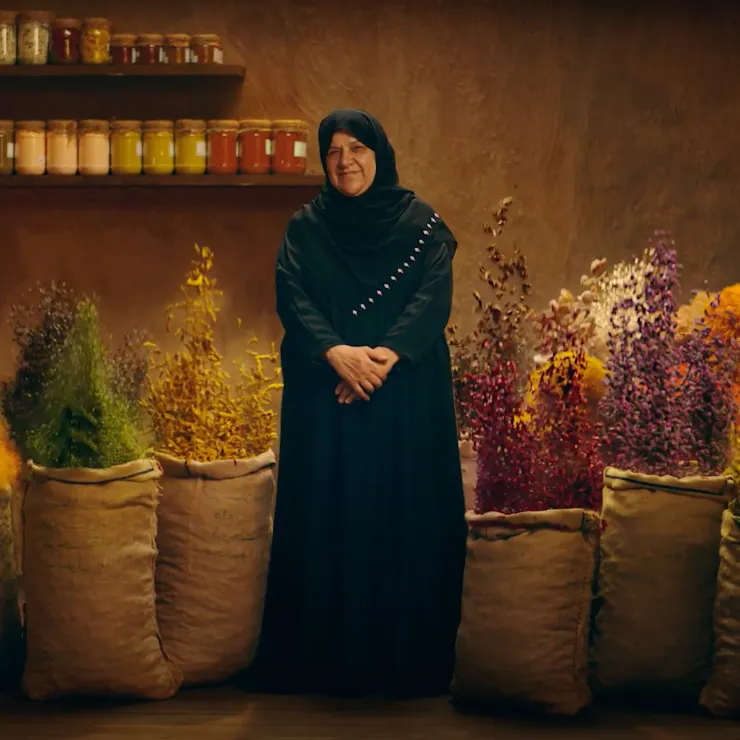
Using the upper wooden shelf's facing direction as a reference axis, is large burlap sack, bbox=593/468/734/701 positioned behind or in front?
in front

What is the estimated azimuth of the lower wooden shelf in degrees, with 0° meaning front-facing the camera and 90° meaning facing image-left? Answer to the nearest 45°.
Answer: approximately 0°

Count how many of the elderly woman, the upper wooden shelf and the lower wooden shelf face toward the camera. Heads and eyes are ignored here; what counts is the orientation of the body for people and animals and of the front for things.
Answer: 3

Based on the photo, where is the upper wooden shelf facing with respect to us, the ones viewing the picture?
facing the viewer

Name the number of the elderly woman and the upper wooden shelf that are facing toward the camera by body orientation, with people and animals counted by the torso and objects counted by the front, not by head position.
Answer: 2

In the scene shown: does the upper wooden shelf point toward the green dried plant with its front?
yes

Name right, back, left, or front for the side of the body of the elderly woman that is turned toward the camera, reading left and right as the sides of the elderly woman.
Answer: front

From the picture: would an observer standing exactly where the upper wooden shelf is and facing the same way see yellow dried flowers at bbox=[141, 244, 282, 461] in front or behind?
in front
